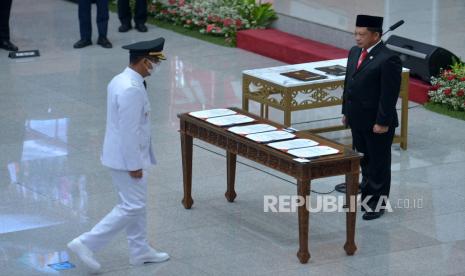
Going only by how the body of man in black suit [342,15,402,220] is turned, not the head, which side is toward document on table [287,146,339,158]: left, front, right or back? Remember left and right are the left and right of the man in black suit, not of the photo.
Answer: front

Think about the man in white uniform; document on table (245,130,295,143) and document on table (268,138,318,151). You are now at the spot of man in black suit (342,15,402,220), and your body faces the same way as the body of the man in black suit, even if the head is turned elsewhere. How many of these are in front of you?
3

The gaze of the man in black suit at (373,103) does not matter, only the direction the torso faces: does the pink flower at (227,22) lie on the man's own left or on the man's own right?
on the man's own right

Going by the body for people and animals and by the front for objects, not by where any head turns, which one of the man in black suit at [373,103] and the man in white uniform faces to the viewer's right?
the man in white uniform

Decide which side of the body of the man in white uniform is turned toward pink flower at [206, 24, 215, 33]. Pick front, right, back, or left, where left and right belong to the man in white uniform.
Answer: left

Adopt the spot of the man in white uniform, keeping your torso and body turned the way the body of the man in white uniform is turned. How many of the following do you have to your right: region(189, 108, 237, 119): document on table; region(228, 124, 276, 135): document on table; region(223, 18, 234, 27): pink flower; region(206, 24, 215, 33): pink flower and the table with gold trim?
0

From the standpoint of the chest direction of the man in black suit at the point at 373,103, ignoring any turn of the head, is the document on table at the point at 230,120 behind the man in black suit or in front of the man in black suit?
in front

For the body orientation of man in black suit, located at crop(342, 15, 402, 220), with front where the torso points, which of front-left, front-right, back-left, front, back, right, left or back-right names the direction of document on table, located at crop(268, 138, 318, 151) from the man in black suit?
front

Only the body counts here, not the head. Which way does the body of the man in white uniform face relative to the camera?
to the viewer's right

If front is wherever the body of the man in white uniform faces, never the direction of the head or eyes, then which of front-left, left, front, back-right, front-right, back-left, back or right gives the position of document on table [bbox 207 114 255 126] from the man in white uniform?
front-left

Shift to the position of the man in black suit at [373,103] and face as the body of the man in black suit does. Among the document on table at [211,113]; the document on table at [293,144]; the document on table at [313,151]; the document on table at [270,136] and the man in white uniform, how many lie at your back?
0

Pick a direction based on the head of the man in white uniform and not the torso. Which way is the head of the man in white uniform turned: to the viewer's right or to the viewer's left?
to the viewer's right

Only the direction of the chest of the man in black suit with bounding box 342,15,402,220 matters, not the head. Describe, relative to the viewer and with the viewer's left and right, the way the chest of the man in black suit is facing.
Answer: facing the viewer and to the left of the viewer

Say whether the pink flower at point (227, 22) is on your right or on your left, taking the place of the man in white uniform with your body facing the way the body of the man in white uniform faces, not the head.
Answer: on your left

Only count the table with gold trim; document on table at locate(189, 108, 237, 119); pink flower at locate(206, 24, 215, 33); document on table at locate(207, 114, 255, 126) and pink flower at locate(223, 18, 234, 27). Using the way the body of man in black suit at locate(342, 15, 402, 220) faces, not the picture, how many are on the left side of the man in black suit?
0

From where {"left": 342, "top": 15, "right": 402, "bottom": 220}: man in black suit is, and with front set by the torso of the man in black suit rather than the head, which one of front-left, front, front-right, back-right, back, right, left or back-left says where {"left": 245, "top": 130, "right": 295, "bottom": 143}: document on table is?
front

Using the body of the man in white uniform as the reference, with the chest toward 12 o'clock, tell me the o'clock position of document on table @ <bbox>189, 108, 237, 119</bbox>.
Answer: The document on table is roughly at 10 o'clock from the man in white uniform.

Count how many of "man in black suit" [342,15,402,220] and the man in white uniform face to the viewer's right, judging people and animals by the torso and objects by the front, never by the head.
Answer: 1

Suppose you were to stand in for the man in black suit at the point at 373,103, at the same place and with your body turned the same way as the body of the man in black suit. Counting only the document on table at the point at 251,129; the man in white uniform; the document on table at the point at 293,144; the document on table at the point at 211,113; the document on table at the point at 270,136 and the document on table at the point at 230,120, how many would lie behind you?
0
